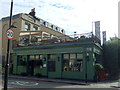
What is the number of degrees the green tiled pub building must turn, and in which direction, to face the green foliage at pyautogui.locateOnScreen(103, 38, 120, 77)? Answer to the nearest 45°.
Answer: approximately 135° to its left
